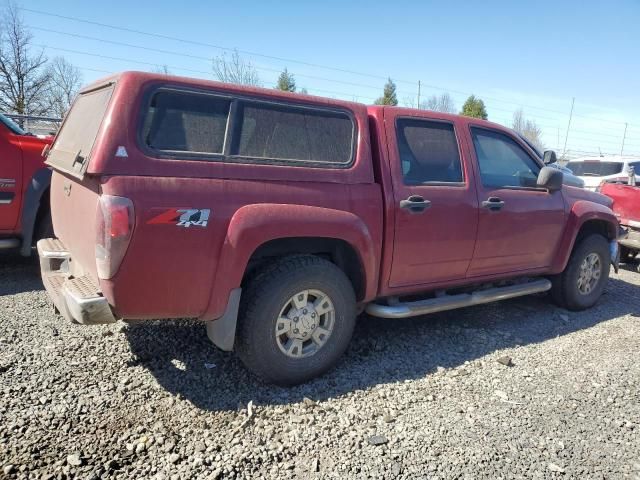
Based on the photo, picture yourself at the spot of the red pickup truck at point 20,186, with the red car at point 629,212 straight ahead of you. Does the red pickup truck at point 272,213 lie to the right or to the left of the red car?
right

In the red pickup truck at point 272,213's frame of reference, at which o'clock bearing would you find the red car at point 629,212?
The red car is roughly at 12 o'clock from the red pickup truck.

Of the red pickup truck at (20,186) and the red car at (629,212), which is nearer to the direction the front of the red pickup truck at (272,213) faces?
the red car

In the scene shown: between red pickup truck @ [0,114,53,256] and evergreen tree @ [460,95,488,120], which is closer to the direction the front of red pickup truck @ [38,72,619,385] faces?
the evergreen tree

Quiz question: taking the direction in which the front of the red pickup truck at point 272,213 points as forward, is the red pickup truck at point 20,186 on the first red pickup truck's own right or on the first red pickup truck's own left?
on the first red pickup truck's own left

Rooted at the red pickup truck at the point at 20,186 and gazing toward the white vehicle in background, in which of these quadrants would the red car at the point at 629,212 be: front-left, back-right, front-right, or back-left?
front-right

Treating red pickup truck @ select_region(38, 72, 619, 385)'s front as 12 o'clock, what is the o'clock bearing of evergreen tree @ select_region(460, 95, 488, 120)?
The evergreen tree is roughly at 11 o'clock from the red pickup truck.

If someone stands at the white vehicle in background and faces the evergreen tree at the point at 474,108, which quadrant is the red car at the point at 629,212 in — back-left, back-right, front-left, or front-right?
back-left

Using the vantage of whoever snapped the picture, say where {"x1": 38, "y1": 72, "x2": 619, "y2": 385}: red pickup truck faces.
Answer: facing away from the viewer and to the right of the viewer

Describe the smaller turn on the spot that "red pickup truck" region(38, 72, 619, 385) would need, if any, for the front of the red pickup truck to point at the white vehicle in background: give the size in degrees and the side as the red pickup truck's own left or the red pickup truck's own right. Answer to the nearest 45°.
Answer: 0° — it already faces it
